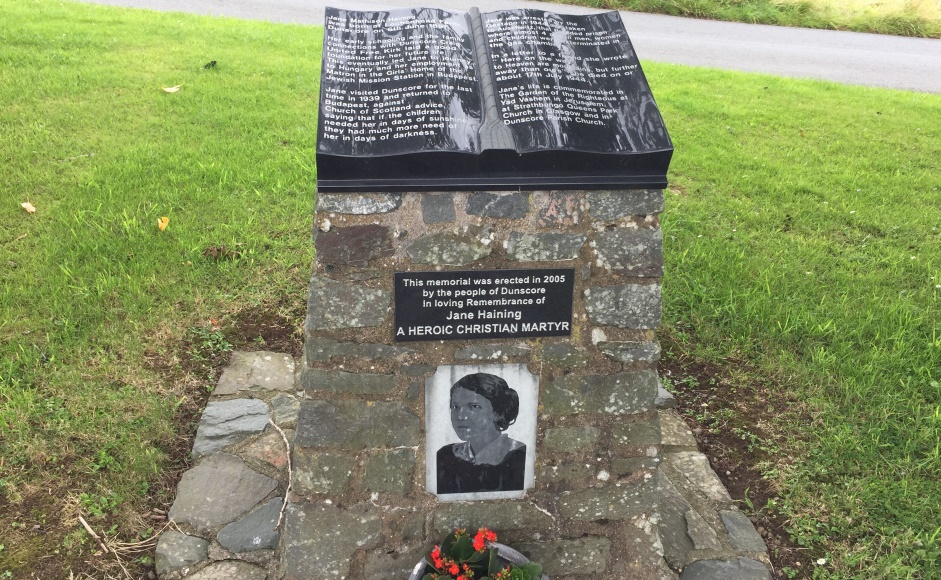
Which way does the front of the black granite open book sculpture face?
toward the camera

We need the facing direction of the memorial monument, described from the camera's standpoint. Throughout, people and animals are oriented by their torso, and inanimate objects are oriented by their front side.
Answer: facing the viewer
